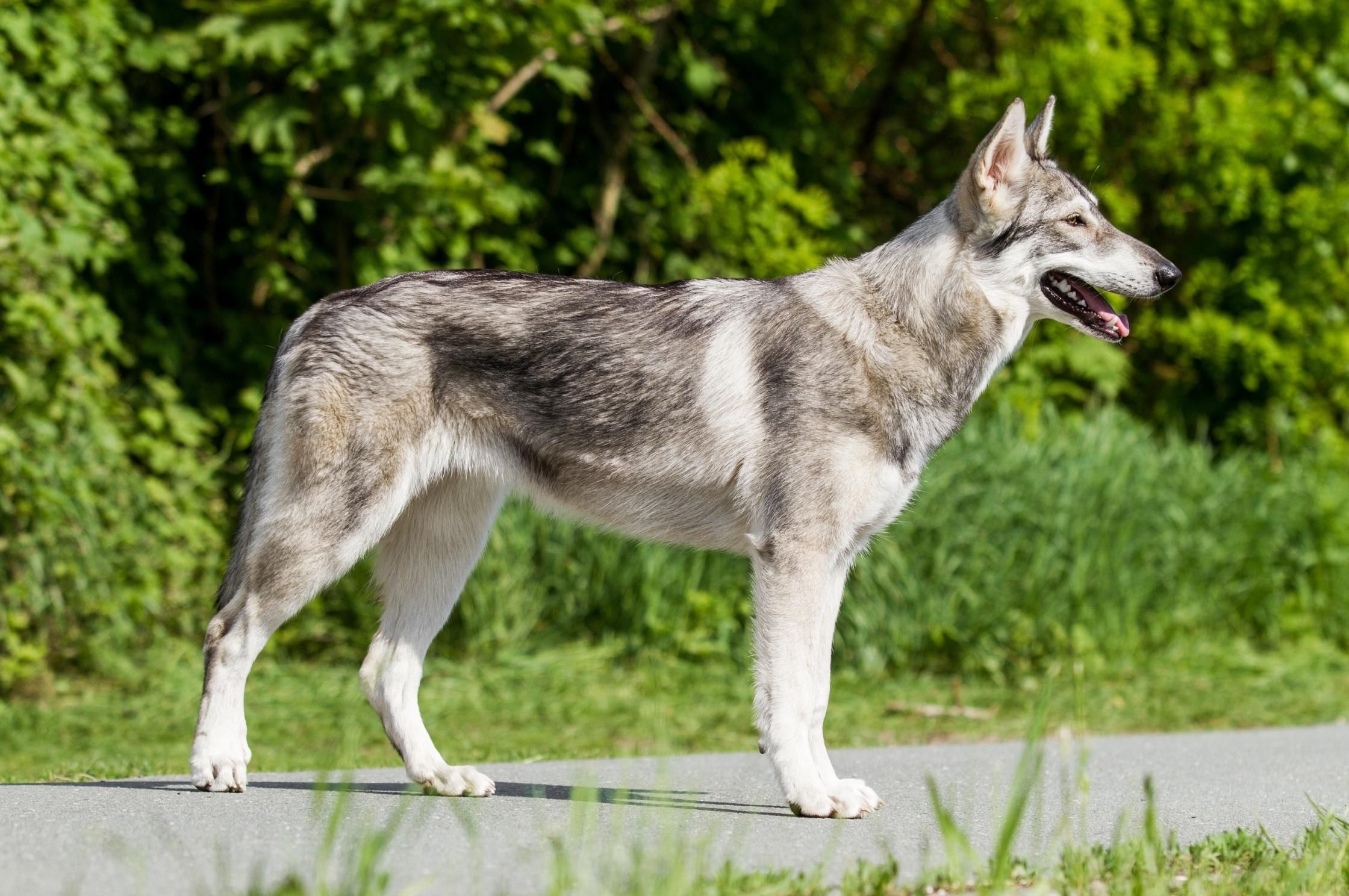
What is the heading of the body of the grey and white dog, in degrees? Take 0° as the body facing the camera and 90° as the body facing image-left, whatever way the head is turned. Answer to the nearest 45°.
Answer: approximately 270°
